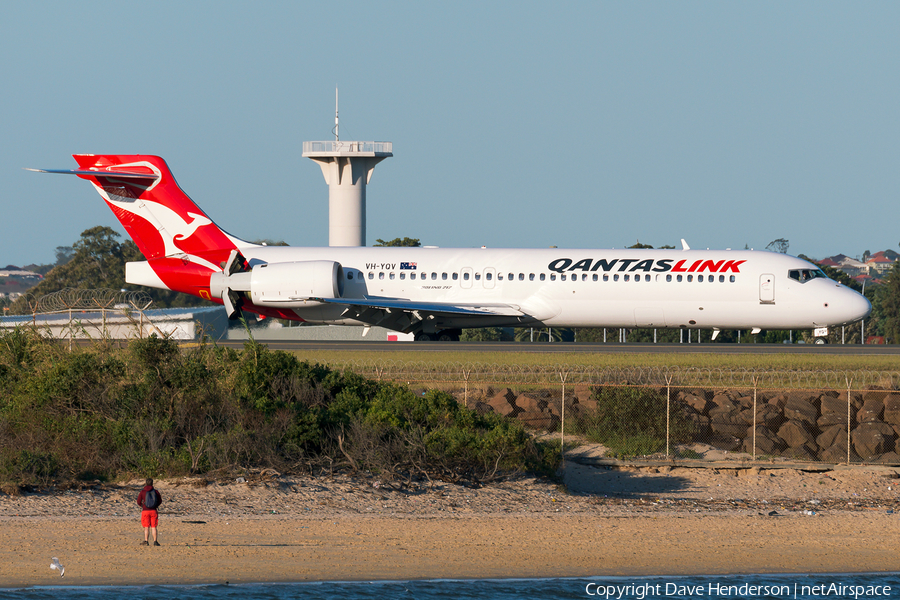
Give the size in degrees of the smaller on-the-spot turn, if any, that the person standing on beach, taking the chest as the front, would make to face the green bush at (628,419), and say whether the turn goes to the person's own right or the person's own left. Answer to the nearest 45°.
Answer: approximately 45° to the person's own right

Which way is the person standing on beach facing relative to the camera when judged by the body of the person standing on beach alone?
away from the camera

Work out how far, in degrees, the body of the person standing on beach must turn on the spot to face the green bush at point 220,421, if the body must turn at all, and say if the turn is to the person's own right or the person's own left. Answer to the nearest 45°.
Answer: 0° — they already face it

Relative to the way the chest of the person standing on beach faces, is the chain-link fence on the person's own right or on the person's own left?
on the person's own right

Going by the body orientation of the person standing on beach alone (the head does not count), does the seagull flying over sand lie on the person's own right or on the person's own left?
on the person's own left

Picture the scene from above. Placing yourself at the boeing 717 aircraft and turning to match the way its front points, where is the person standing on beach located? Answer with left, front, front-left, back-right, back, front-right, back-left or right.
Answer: right

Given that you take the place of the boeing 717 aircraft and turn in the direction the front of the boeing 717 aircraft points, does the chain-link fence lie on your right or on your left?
on your right

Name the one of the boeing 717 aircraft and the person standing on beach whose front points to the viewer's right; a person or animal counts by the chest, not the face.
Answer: the boeing 717 aircraft

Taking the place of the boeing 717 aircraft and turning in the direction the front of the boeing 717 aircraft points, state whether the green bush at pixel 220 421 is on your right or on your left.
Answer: on your right

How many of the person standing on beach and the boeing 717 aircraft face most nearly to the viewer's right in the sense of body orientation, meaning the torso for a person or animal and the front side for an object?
1

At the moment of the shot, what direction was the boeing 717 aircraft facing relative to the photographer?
facing to the right of the viewer

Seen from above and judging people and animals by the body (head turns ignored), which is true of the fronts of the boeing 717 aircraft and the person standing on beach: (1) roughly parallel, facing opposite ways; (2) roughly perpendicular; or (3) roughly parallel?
roughly perpendicular

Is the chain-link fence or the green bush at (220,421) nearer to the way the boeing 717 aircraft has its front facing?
the chain-link fence

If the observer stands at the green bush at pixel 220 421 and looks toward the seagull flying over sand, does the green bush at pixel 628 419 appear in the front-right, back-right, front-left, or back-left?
back-left
